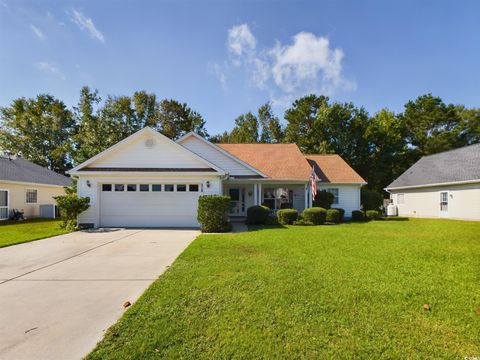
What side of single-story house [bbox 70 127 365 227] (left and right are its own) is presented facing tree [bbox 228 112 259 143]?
back

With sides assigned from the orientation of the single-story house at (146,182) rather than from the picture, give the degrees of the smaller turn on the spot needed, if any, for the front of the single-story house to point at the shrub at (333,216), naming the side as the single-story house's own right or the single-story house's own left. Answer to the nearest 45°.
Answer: approximately 90° to the single-story house's own left

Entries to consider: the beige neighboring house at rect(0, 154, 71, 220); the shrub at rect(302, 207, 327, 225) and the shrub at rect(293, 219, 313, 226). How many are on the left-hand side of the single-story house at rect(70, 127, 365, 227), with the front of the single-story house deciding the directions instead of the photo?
2

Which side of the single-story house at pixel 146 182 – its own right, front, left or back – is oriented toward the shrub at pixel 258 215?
front

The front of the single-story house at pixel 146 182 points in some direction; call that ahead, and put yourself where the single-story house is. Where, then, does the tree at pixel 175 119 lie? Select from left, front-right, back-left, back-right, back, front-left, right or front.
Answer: back

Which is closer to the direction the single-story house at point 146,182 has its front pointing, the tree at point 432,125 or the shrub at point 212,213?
the shrub

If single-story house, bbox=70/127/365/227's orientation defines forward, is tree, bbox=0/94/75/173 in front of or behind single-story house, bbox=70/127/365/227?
behind

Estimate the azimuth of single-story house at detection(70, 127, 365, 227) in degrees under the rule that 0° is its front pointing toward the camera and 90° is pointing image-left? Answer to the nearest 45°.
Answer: approximately 0°

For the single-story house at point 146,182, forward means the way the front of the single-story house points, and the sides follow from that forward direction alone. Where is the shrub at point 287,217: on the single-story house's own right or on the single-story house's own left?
on the single-story house's own left
